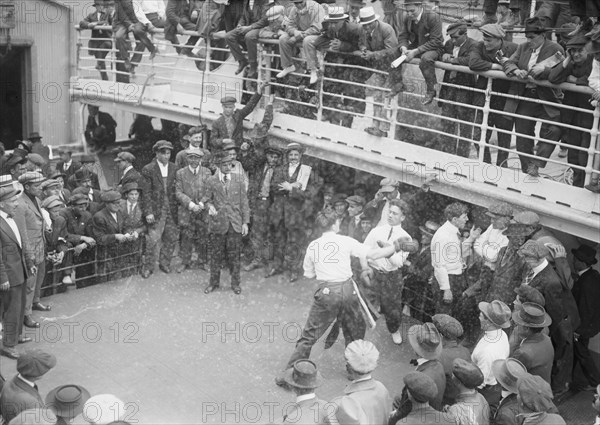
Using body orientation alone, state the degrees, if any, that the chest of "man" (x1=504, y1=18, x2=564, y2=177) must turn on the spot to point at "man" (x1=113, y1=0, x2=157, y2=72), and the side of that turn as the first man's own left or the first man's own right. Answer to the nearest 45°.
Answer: approximately 90° to the first man's own right

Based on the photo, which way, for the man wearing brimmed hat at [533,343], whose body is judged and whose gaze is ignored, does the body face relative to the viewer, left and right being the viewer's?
facing away from the viewer and to the left of the viewer

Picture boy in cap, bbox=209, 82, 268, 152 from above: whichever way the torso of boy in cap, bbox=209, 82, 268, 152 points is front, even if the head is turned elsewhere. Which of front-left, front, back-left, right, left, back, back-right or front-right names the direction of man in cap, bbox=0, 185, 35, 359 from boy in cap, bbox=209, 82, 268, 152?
front-right

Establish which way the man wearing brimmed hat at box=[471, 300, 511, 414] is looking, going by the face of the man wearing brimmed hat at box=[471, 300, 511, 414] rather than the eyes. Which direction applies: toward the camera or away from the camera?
away from the camera

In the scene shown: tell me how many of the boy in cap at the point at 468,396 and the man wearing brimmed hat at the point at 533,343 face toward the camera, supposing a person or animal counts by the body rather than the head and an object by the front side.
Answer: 0

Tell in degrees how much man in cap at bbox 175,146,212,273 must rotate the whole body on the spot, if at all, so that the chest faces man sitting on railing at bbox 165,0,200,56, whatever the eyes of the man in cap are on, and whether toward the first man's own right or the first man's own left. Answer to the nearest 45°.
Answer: approximately 180°

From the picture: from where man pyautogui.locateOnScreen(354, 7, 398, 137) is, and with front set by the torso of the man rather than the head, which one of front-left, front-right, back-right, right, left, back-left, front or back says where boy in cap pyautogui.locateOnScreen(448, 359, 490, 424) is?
front-left

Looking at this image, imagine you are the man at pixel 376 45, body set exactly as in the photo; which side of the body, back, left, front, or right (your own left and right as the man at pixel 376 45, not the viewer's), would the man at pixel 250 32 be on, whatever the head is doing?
right

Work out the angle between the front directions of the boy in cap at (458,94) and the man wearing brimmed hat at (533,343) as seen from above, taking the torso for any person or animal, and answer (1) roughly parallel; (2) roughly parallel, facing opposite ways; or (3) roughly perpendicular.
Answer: roughly perpendicular

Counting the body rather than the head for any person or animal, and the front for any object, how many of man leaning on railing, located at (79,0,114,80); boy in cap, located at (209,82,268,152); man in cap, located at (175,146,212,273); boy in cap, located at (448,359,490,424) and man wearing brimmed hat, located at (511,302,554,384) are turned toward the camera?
3

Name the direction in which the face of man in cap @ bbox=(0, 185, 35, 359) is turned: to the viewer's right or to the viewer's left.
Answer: to the viewer's right

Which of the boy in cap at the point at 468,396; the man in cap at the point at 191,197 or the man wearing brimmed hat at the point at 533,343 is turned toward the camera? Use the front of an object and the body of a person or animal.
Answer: the man in cap at the point at 191,197

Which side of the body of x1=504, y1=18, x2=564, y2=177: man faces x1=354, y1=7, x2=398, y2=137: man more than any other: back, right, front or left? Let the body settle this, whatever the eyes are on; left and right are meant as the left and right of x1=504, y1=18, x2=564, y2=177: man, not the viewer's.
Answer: right

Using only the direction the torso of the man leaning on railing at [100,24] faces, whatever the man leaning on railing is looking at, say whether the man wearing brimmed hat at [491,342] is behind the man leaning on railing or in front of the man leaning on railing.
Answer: in front

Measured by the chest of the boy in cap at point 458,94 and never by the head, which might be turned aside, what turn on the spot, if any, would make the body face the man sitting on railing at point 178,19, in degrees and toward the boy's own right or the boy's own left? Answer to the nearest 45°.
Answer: approximately 90° to the boy's own right
